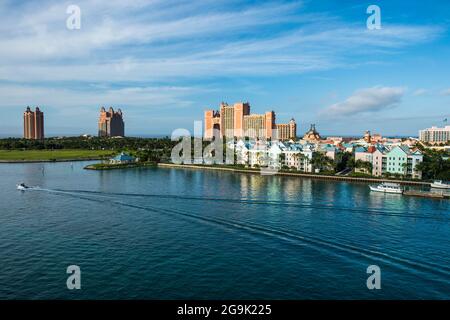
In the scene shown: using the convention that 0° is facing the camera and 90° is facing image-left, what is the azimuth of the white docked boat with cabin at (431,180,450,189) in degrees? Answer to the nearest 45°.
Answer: approximately 90°

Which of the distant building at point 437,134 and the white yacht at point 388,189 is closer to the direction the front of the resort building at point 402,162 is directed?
the white yacht

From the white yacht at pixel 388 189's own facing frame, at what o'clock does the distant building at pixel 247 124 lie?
The distant building is roughly at 2 o'clock from the white yacht.

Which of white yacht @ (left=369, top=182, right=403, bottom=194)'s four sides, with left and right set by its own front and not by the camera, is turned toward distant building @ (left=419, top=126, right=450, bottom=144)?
right

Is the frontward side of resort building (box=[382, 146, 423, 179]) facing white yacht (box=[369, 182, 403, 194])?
yes

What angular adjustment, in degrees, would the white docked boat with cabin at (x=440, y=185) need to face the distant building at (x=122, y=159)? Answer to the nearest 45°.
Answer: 0° — it already faces it

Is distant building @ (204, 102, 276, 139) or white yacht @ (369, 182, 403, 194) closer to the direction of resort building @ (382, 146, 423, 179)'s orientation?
the white yacht

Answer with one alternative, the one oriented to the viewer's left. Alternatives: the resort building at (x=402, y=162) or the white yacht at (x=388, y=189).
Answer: the white yacht

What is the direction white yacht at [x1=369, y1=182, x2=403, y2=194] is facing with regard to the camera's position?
facing to the left of the viewer
